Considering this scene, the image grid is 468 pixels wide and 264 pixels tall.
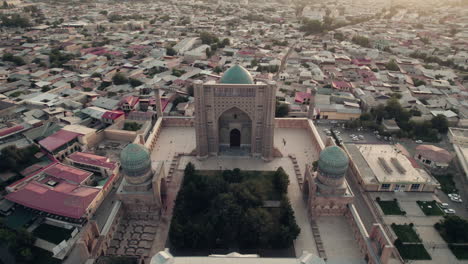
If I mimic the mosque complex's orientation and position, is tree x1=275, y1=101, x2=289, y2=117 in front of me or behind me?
behind

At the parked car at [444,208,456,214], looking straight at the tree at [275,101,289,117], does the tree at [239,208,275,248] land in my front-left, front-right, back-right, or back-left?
front-left

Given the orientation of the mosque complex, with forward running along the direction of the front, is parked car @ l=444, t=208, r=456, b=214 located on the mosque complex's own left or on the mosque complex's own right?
on the mosque complex's own left

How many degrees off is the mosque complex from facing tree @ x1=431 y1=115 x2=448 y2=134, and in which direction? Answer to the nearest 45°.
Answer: approximately 135° to its left

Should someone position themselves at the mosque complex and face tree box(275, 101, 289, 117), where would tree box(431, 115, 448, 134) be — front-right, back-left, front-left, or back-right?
front-right

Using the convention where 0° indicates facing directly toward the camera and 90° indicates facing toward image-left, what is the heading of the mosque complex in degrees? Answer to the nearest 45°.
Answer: approximately 0°

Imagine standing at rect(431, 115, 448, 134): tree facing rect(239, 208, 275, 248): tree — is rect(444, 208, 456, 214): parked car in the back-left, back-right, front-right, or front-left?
front-left
